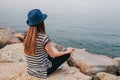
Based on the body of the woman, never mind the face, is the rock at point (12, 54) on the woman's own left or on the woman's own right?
on the woman's own left

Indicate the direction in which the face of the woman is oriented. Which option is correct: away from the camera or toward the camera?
away from the camera

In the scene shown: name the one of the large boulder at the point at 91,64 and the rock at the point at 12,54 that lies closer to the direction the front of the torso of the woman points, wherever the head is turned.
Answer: the large boulder

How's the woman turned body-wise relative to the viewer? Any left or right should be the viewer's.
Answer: facing away from the viewer and to the right of the viewer
